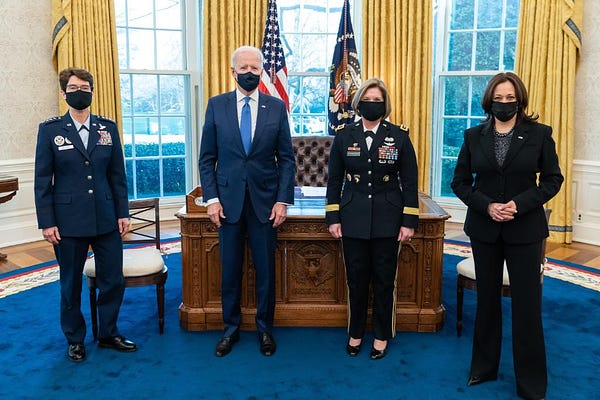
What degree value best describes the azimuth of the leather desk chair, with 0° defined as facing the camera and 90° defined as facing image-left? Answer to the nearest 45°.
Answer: approximately 0°

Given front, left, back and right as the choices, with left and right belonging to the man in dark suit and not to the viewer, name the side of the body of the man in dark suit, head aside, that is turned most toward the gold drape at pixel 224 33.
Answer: back

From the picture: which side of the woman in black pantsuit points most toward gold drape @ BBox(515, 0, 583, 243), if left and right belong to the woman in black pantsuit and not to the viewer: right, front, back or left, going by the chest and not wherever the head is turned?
back

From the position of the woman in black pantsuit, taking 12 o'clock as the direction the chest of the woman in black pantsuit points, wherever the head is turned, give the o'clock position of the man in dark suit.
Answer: The man in dark suit is roughly at 3 o'clock from the woman in black pantsuit.

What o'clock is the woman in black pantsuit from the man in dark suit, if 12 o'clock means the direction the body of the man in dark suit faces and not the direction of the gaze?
The woman in black pantsuit is roughly at 10 o'clock from the man in dark suit.

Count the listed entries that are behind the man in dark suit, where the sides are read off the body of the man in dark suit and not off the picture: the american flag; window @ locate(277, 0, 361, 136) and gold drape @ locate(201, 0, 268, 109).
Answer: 3

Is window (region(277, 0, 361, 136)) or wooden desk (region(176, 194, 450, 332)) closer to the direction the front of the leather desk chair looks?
the wooden desk

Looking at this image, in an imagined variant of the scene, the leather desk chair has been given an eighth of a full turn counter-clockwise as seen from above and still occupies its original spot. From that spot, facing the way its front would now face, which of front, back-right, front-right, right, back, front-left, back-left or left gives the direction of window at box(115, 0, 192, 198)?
back
